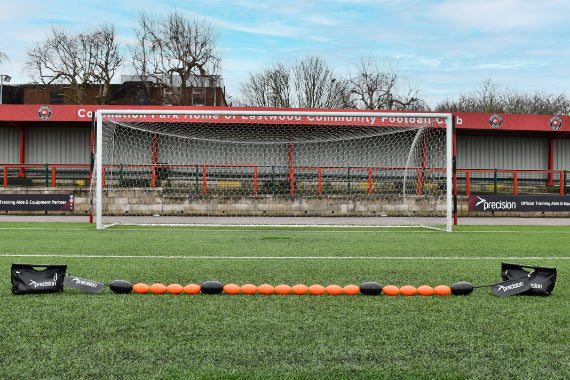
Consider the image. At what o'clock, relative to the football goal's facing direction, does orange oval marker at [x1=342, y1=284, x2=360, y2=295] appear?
The orange oval marker is roughly at 12 o'clock from the football goal.

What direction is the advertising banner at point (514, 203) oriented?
toward the camera

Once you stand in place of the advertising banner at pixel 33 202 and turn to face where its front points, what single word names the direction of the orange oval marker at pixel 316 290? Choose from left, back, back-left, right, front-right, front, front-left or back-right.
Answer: front

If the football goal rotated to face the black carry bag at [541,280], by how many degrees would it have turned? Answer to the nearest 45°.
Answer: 0° — it already faces it

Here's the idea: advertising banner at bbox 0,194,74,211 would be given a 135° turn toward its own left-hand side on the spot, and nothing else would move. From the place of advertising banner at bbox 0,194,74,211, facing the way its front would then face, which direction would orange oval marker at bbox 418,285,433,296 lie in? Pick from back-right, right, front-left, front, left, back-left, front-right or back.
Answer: back-right

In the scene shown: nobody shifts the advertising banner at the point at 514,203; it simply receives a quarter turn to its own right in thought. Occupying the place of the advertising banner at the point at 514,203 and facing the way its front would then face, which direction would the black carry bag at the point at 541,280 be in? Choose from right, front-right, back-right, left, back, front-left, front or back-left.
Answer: left

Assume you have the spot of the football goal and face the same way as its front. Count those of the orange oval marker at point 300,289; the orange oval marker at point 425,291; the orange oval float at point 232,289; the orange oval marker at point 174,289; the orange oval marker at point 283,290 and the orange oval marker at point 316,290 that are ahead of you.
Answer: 6

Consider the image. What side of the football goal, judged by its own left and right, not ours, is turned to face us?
front

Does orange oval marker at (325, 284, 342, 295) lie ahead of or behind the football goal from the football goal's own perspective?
ahead

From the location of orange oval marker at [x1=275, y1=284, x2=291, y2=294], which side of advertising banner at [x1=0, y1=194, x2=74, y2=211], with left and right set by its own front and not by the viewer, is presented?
front

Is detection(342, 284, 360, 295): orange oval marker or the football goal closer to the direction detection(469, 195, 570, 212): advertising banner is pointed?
the orange oval marker

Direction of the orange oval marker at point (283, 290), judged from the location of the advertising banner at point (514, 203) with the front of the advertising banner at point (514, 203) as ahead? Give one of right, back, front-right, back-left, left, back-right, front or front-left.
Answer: front

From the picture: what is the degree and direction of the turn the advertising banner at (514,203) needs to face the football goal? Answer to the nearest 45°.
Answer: approximately 90° to its right

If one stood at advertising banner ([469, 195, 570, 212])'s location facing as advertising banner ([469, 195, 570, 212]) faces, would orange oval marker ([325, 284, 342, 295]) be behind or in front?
in front

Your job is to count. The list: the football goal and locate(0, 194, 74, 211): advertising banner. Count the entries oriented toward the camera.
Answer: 2

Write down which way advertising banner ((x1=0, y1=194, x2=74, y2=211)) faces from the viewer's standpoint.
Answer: facing the viewer

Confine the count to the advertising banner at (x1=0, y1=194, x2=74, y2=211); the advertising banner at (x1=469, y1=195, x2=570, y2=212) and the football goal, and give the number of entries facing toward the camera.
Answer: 3

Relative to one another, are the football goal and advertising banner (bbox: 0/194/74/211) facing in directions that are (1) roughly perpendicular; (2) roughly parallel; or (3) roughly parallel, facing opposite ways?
roughly parallel
